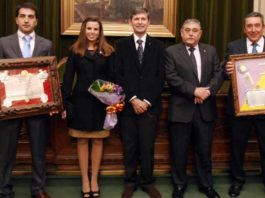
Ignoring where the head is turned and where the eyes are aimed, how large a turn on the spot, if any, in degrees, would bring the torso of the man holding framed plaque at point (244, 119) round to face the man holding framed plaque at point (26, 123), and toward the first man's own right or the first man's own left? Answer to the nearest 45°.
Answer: approximately 90° to the first man's own right

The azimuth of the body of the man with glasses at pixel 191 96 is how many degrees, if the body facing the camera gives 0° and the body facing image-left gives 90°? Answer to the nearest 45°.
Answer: approximately 0°

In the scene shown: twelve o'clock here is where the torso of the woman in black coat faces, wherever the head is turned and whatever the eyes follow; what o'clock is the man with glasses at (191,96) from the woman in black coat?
The man with glasses is roughly at 9 o'clock from the woman in black coat.

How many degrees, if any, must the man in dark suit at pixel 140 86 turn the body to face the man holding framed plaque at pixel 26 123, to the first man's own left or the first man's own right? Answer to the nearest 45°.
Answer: approximately 90° to the first man's own right
